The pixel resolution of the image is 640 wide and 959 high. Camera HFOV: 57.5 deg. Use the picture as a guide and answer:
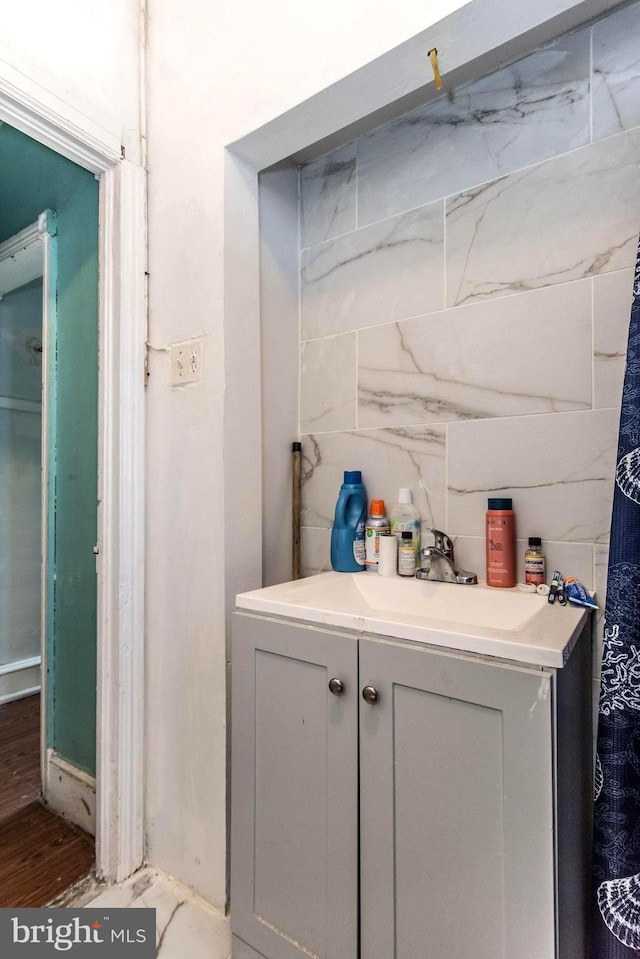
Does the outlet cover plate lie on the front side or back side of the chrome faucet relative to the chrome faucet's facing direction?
on the front side

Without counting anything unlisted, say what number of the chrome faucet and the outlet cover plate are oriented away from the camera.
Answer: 0

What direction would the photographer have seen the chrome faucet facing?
facing the viewer and to the left of the viewer

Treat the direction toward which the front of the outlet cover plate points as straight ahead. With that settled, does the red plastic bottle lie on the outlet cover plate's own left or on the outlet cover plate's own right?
on the outlet cover plate's own left
